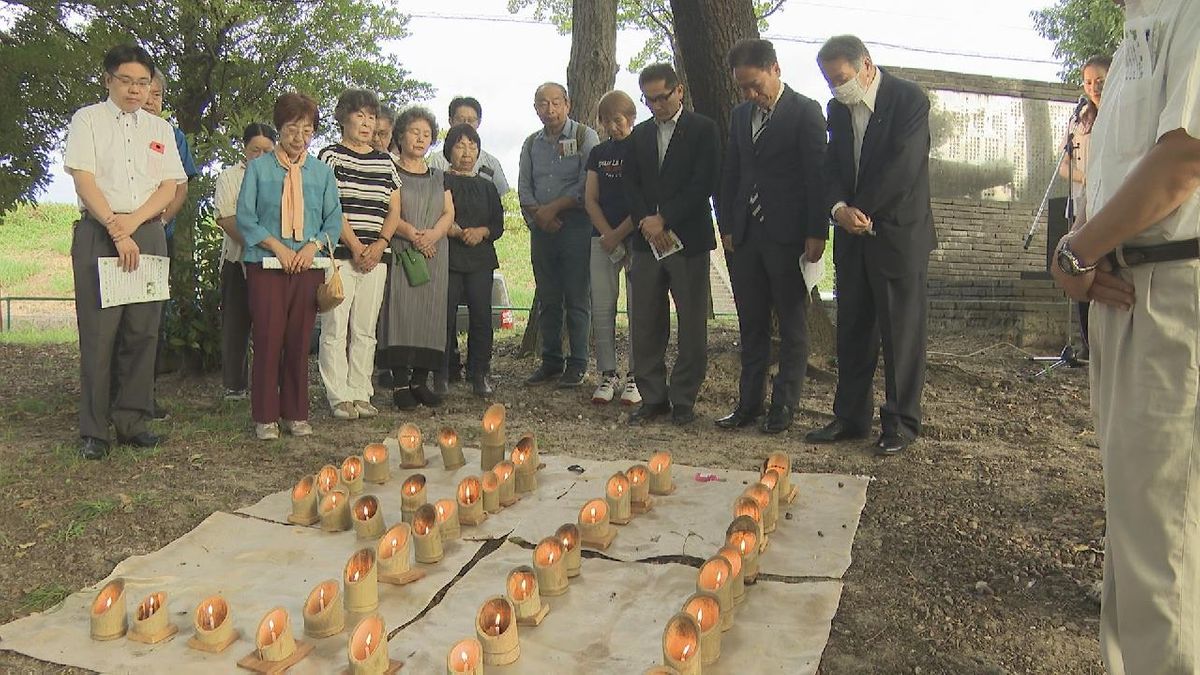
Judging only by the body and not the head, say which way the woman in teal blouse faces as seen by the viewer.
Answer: toward the camera

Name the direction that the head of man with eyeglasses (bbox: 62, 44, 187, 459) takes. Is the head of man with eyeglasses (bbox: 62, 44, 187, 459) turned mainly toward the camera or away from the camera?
toward the camera

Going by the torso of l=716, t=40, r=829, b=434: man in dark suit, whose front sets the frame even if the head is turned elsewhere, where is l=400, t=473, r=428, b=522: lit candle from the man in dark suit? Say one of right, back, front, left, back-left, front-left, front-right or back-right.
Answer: front

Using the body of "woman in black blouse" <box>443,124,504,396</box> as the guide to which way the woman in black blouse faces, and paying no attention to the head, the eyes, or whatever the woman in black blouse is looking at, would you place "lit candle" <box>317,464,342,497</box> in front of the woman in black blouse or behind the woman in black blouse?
in front

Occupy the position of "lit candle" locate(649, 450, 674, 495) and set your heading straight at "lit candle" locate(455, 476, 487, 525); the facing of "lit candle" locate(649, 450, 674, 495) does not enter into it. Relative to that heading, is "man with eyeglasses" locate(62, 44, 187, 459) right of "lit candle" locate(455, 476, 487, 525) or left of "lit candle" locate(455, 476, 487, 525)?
right

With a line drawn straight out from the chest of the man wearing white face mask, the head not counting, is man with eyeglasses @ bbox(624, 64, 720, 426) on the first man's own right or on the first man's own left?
on the first man's own right

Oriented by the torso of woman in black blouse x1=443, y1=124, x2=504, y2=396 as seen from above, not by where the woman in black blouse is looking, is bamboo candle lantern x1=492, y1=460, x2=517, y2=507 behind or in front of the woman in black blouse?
in front

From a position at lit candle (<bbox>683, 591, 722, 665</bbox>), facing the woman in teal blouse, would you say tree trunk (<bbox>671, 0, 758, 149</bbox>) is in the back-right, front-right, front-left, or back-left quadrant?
front-right

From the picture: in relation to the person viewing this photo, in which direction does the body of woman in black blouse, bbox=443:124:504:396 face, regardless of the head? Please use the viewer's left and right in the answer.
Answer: facing the viewer

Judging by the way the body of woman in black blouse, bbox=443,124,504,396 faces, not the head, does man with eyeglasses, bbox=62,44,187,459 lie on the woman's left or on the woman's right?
on the woman's right

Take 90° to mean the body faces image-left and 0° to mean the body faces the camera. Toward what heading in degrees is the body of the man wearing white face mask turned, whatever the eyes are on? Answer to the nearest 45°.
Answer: approximately 45°

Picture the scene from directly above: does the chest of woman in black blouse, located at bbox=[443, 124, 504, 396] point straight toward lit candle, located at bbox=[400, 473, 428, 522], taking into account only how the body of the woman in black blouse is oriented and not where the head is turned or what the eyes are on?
yes

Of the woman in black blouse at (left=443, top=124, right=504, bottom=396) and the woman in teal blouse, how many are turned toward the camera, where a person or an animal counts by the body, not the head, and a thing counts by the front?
2

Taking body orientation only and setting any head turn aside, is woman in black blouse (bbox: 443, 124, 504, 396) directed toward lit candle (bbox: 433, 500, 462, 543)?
yes
